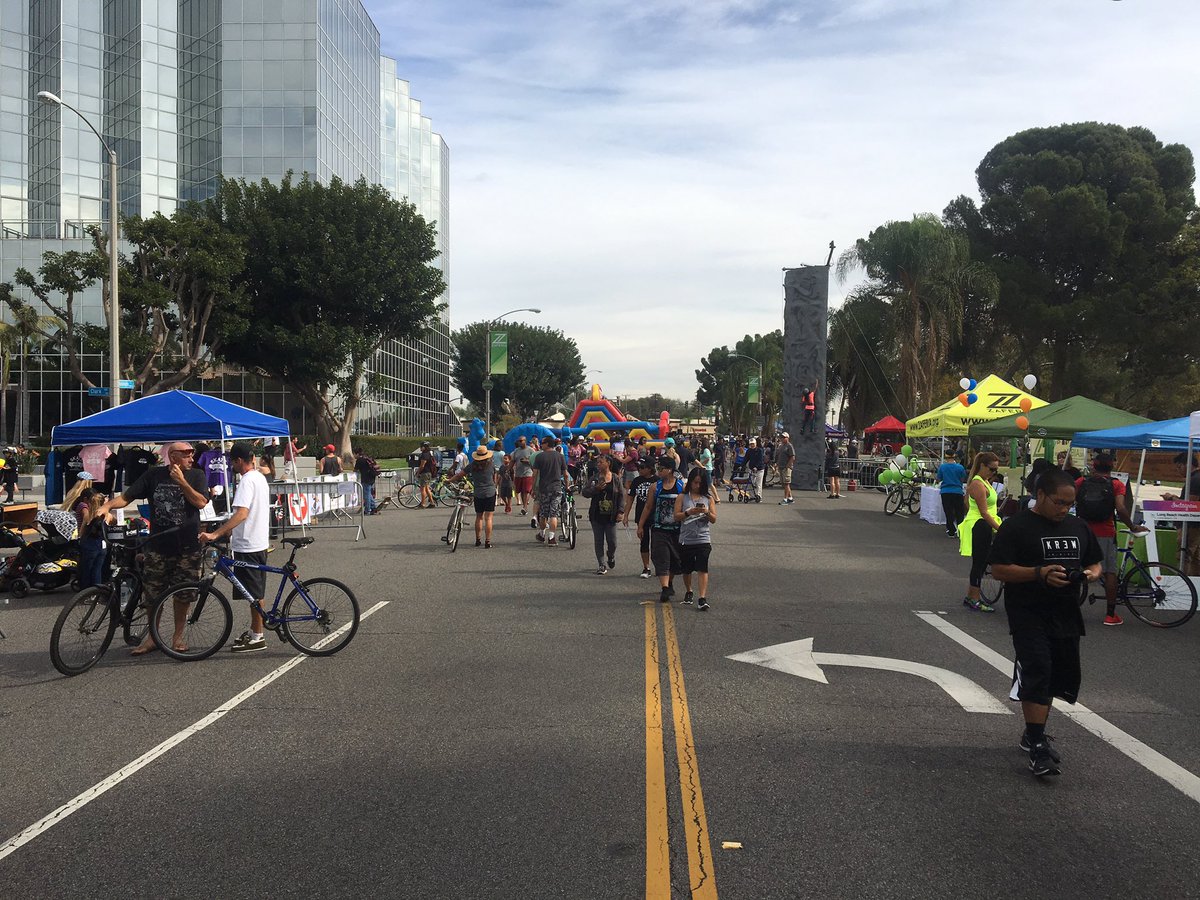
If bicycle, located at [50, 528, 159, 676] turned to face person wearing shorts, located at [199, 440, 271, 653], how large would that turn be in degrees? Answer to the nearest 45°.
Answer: approximately 135° to its left

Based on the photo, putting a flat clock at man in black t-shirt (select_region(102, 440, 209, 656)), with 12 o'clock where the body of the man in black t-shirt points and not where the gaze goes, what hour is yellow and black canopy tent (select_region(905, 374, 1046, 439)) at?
The yellow and black canopy tent is roughly at 8 o'clock from the man in black t-shirt.

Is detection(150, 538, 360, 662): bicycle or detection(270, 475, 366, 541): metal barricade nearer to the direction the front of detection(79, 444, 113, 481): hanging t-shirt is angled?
the bicycle

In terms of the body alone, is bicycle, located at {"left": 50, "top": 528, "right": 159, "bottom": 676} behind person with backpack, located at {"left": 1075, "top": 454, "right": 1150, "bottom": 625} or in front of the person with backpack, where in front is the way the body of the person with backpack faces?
behind

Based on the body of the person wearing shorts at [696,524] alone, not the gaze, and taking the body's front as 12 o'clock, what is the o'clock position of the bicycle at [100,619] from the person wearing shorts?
The bicycle is roughly at 2 o'clock from the person wearing shorts.

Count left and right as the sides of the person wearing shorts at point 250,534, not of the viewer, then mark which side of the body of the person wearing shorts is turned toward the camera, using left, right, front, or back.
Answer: left

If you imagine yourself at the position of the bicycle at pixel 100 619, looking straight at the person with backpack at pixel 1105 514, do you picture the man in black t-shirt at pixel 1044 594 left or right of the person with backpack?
right

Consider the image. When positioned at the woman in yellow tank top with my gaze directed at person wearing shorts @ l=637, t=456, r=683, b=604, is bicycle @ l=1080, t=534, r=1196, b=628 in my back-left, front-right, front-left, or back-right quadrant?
back-left

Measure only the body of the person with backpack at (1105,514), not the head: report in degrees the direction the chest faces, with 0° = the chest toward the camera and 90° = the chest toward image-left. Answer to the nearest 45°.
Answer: approximately 225°

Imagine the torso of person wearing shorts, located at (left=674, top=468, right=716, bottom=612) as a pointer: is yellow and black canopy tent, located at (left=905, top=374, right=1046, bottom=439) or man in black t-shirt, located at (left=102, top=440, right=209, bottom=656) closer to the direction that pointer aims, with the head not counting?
the man in black t-shirt

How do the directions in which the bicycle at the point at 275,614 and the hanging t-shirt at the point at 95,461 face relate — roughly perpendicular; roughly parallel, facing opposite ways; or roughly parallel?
roughly perpendicular

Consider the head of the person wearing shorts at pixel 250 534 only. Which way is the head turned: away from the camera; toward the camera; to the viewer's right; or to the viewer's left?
to the viewer's left

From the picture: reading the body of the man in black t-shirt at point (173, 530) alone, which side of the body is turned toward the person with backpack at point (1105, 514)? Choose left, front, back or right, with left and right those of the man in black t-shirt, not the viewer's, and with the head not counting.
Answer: left
